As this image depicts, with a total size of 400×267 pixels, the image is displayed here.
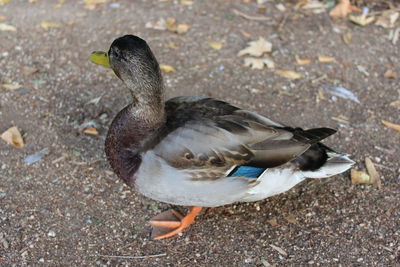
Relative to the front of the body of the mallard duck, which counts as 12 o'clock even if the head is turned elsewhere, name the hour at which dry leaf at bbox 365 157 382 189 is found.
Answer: The dry leaf is roughly at 5 o'clock from the mallard duck.

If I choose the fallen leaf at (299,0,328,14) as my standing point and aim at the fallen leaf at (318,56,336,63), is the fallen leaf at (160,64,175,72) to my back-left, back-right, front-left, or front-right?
front-right

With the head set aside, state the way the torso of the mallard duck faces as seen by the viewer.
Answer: to the viewer's left

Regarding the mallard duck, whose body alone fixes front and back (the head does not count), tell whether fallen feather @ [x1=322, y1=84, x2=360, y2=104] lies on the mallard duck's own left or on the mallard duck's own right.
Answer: on the mallard duck's own right

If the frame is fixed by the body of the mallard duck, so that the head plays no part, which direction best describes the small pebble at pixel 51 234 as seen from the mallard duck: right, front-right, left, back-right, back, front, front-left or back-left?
front

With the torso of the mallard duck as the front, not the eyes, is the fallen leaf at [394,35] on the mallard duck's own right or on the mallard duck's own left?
on the mallard duck's own right

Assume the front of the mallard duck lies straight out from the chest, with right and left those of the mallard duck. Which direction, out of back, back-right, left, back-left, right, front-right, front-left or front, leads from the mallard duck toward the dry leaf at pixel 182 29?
right

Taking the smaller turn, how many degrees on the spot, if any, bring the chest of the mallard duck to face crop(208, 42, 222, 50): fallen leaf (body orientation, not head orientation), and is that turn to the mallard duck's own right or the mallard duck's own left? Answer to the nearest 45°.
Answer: approximately 90° to the mallard duck's own right

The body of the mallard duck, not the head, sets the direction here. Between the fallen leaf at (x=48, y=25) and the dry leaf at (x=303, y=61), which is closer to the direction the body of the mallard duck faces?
the fallen leaf

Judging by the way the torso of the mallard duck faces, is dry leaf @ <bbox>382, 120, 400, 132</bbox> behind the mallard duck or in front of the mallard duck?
behind

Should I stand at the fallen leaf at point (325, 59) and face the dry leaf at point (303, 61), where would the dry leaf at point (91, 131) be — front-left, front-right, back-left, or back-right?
front-left

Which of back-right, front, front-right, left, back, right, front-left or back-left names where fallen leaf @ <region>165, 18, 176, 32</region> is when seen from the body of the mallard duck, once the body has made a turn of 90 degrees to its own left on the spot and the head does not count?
back

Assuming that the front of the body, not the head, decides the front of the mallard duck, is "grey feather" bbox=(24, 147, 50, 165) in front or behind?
in front

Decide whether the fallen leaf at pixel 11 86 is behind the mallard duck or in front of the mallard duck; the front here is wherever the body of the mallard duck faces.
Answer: in front
